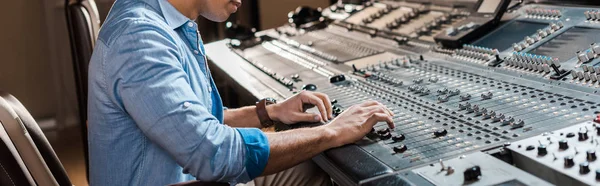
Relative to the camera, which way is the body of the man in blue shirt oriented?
to the viewer's right
